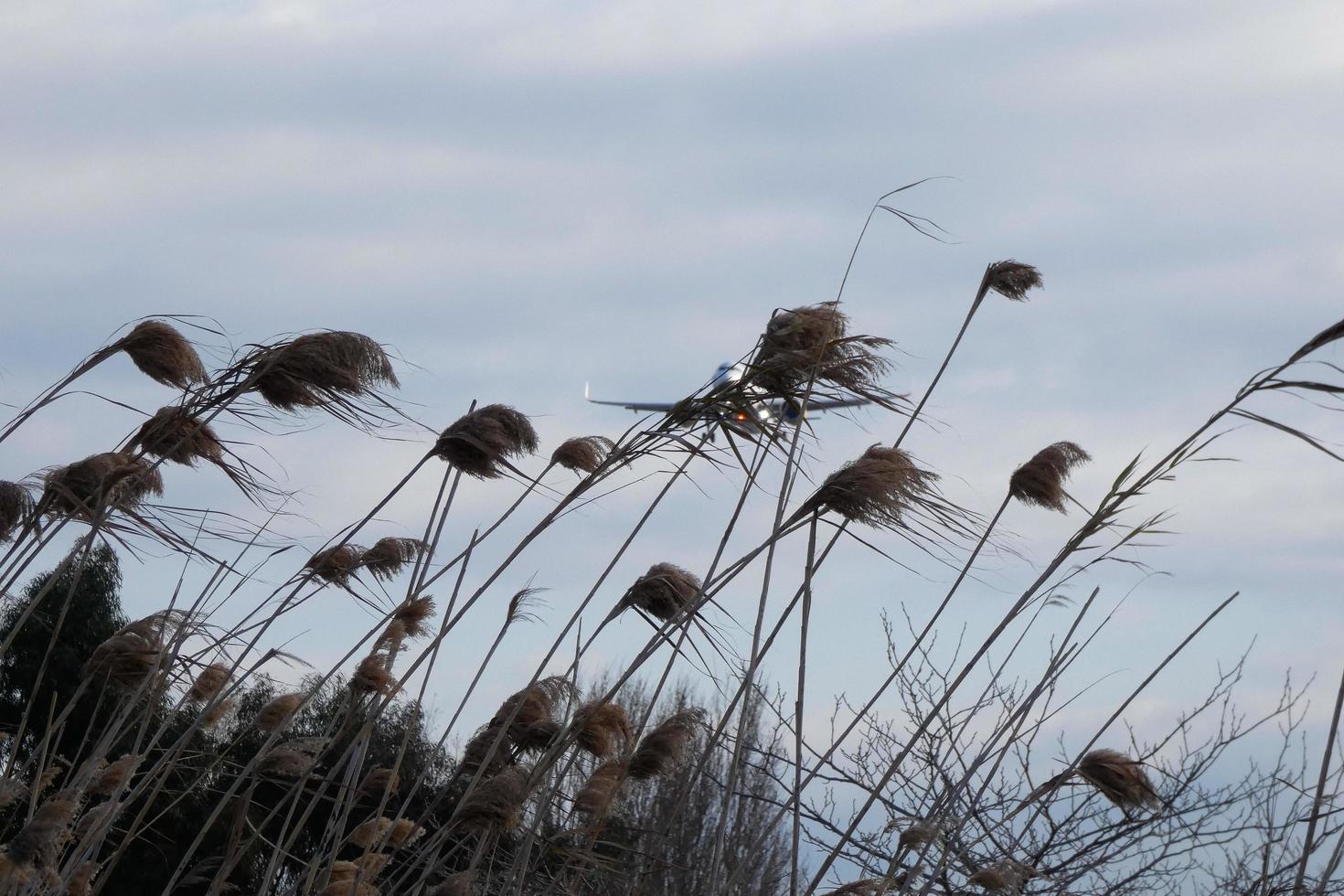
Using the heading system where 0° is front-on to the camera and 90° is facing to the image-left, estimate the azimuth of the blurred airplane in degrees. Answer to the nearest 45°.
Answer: approximately 0°
